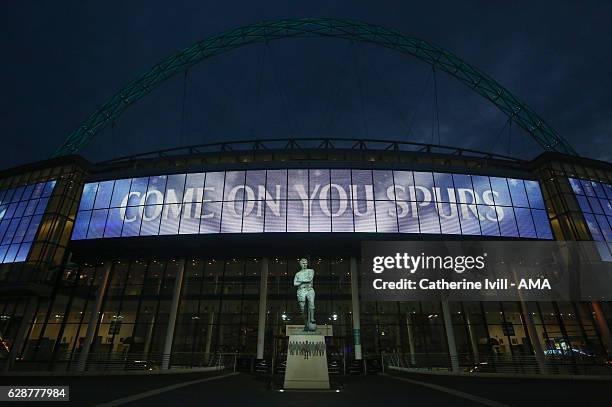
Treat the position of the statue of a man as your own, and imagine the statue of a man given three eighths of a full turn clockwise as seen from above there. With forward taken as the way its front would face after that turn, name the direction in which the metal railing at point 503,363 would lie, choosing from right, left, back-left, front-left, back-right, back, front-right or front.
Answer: right

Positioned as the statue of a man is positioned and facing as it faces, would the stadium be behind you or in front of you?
behind

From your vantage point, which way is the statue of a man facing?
toward the camera
